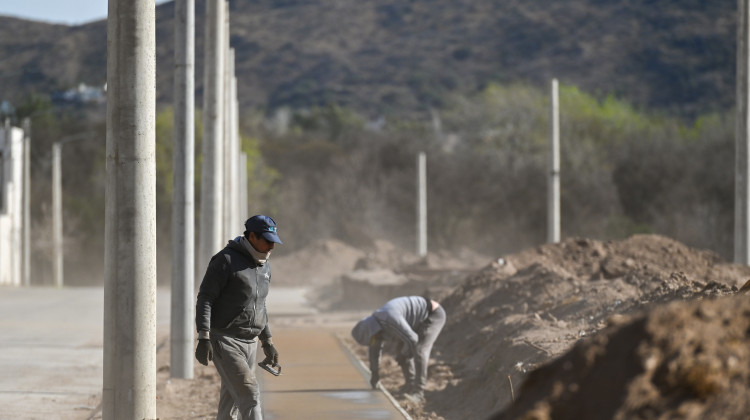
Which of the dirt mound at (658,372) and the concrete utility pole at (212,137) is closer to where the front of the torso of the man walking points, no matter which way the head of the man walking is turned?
the dirt mound

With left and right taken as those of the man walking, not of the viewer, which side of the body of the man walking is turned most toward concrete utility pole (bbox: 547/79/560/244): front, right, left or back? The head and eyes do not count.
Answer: left

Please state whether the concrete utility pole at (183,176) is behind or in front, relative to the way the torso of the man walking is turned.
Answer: behind

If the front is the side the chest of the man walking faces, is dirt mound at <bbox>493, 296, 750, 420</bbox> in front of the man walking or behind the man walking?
in front

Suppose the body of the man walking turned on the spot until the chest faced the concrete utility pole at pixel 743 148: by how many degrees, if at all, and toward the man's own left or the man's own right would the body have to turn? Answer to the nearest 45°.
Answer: approximately 90° to the man's own left

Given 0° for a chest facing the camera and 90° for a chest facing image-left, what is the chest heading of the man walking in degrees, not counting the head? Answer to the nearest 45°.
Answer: approximately 315°

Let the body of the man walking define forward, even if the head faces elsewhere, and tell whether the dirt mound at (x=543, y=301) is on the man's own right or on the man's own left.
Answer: on the man's own left

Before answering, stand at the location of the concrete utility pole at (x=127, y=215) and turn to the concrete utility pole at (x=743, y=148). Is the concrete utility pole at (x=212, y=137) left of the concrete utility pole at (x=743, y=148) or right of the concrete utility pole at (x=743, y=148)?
left

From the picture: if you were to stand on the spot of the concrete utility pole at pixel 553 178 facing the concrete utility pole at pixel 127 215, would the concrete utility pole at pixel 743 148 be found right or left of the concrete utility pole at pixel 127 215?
left
